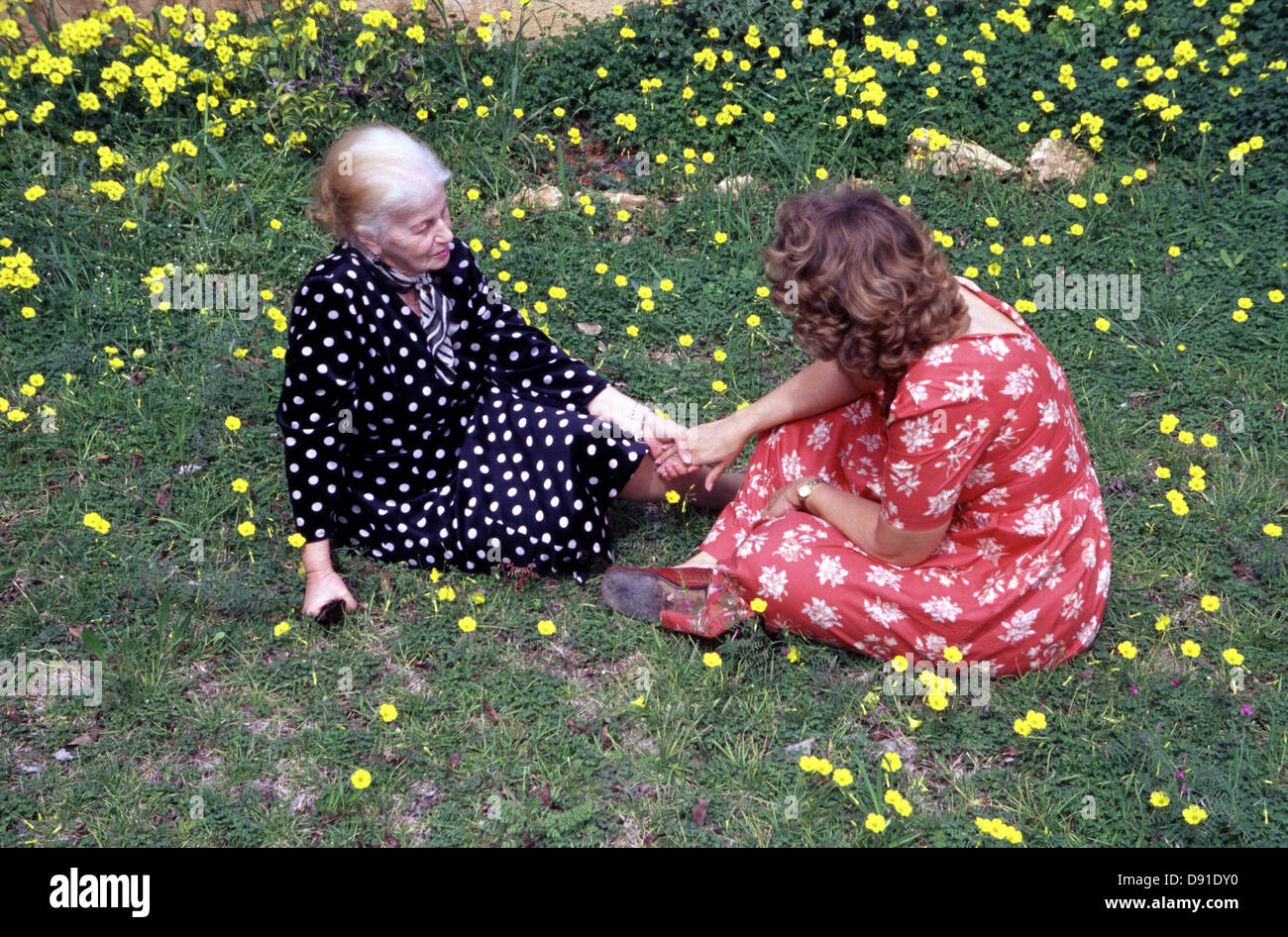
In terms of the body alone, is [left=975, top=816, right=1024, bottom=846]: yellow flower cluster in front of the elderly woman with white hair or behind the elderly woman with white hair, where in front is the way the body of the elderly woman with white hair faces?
in front

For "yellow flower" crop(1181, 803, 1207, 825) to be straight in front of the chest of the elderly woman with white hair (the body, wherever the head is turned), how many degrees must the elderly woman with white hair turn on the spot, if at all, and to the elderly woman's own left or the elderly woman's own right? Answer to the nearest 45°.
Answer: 0° — they already face it

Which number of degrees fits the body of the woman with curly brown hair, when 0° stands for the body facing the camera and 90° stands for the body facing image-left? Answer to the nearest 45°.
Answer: approximately 90°

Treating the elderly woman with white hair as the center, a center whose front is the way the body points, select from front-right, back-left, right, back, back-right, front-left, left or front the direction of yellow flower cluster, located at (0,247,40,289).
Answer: back

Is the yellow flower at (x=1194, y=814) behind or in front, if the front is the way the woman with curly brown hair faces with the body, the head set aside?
behind

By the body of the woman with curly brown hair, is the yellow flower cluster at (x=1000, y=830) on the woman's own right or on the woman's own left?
on the woman's own left

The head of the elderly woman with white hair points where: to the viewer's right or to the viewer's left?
to the viewer's right

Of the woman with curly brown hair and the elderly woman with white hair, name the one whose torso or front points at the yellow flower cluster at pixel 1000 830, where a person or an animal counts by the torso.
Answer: the elderly woman with white hair

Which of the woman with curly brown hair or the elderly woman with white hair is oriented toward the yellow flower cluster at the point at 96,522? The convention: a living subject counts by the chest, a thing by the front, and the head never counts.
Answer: the woman with curly brown hair

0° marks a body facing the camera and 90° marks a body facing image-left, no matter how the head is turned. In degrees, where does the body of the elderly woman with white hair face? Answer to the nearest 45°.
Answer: approximately 315°

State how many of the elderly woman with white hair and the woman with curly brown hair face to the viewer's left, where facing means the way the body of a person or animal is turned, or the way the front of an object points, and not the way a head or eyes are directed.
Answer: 1

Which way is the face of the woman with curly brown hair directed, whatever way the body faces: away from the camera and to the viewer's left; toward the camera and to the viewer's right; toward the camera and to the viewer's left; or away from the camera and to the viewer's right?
away from the camera and to the viewer's left

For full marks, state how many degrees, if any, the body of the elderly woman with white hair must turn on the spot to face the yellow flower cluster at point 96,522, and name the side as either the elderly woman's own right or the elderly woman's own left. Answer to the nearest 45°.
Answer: approximately 135° to the elderly woman's own right

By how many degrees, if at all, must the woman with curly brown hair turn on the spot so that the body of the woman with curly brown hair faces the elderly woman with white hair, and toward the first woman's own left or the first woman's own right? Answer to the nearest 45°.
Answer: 0° — they already face them

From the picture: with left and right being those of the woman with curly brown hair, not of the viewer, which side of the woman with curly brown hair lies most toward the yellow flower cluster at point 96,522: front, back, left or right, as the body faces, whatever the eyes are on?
front

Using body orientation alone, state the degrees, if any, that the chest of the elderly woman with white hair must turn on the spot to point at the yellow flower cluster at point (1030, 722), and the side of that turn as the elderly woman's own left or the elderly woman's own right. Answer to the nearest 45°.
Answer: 0° — they already face it

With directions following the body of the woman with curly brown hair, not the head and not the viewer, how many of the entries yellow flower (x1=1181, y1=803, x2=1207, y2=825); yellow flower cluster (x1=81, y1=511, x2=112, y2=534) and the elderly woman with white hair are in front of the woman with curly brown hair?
2
